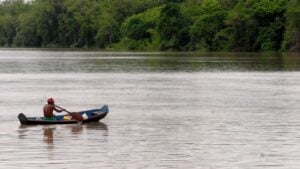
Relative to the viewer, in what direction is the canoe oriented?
to the viewer's right
